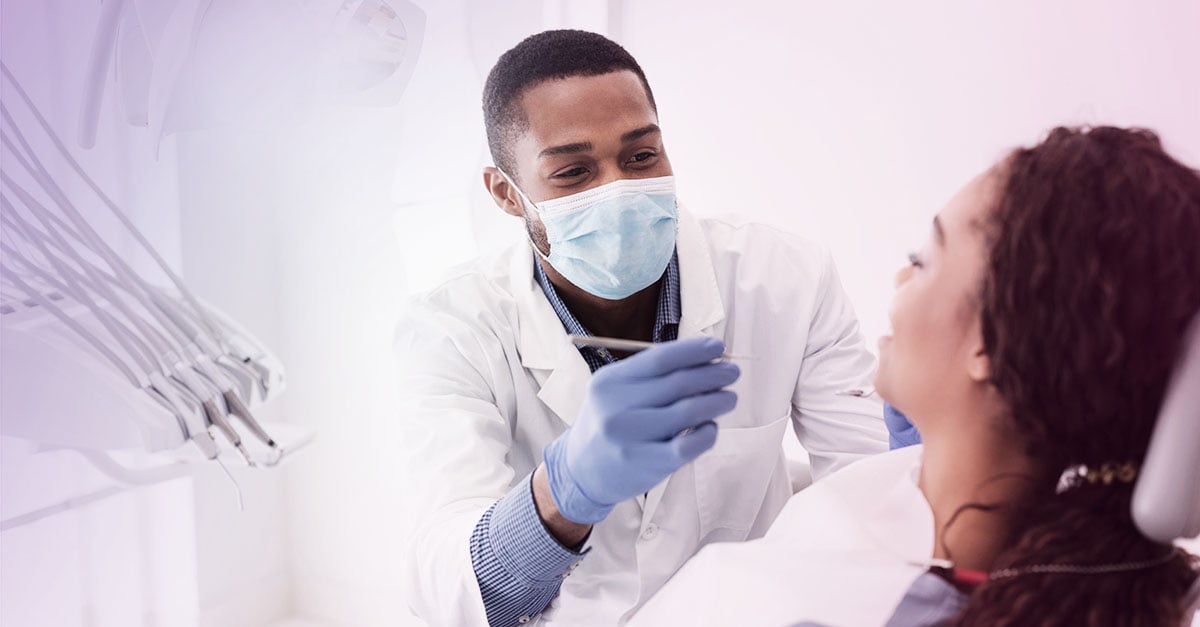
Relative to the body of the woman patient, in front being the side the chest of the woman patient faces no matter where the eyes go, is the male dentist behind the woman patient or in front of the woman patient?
in front

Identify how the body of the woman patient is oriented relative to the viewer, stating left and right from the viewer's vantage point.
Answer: facing away from the viewer and to the left of the viewer

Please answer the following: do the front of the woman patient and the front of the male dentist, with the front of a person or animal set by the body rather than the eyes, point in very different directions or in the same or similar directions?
very different directions

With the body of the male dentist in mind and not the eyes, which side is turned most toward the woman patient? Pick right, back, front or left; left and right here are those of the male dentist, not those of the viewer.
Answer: front
